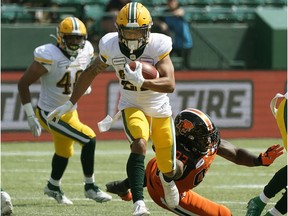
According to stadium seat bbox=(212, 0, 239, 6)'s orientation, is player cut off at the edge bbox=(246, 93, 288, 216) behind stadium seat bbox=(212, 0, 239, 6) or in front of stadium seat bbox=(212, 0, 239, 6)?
in front

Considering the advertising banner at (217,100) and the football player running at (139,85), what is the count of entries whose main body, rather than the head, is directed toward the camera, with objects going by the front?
2

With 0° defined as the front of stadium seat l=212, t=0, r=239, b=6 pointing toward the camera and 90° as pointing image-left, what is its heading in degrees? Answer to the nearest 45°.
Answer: approximately 0°

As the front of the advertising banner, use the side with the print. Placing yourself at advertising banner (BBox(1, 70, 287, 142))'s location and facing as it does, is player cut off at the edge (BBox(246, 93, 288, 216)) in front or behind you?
in front

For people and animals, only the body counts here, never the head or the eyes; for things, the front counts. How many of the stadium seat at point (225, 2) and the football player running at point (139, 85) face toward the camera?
2

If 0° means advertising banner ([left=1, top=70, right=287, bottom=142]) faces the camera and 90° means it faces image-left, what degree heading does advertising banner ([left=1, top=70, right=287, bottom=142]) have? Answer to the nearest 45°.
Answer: approximately 0°

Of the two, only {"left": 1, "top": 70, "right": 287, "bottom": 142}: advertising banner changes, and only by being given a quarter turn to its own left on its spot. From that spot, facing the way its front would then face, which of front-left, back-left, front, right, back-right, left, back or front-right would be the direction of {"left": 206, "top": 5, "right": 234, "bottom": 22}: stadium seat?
left

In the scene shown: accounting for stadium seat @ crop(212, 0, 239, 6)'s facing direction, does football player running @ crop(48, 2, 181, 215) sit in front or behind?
in front
